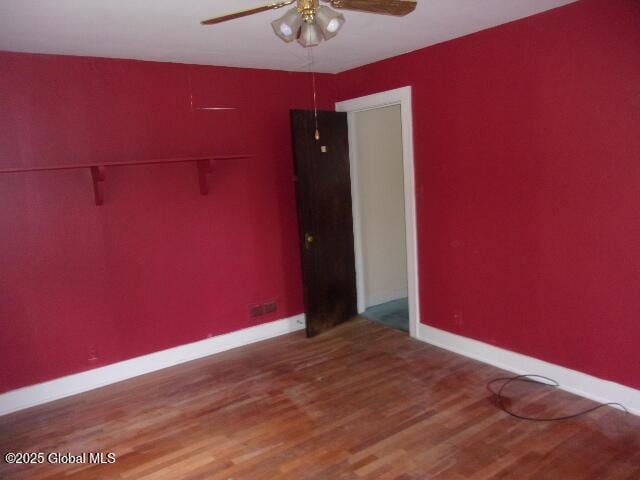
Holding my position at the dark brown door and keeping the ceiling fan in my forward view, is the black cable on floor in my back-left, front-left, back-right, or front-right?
front-left

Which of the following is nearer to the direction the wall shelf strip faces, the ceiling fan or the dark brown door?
the ceiling fan

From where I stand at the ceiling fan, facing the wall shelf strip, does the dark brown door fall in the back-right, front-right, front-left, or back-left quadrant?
front-right

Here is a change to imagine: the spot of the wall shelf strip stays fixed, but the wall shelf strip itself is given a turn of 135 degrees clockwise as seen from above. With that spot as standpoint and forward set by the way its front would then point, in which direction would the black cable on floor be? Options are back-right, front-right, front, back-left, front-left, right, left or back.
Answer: back-left

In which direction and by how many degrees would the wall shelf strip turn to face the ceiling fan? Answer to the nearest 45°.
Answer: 0° — it already faces it

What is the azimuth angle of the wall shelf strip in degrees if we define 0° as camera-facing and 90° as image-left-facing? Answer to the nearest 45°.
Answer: approximately 315°

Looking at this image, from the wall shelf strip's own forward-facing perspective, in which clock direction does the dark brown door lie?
The dark brown door is roughly at 10 o'clock from the wall shelf strip.
